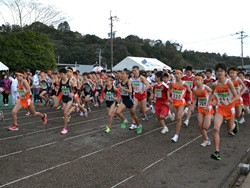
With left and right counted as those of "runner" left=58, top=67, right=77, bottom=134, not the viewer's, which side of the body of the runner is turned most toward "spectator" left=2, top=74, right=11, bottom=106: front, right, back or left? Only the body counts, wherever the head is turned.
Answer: right

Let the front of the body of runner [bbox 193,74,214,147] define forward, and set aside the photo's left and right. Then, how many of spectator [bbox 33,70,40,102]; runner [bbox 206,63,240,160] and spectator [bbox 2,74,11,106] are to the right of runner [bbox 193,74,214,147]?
2

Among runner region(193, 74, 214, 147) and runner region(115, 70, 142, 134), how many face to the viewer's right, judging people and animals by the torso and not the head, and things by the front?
0

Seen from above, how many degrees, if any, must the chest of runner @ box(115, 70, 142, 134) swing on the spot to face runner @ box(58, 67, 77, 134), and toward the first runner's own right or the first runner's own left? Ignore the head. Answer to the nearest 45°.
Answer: approximately 45° to the first runner's own right

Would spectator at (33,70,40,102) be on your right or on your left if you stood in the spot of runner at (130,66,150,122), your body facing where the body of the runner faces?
on your right

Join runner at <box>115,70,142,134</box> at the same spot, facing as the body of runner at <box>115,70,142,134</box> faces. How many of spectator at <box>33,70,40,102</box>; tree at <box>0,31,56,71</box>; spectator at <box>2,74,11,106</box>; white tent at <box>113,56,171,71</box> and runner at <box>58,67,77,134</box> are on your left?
0

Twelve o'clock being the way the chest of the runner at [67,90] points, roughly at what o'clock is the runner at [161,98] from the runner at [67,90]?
the runner at [161,98] is roughly at 8 o'clock from the runner at [67,90].

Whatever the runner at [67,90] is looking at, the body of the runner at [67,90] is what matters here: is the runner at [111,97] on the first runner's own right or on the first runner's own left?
on the first runner's own left

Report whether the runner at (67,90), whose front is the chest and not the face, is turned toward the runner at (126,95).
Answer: no

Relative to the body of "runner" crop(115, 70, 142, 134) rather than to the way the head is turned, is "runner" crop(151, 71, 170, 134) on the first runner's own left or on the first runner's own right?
on the first runner's own left

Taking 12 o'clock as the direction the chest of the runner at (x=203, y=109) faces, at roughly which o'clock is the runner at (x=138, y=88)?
the runner at (x=138, y=88) is roughly at 3 o'clock from the runner at (x=203, y=109).

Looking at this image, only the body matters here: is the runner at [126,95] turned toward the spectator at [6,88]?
no

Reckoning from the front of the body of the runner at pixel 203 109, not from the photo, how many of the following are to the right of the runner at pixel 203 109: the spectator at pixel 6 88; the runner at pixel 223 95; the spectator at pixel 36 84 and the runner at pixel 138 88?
3

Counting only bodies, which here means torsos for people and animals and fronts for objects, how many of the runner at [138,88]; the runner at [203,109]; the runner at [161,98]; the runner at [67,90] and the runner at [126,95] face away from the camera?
0

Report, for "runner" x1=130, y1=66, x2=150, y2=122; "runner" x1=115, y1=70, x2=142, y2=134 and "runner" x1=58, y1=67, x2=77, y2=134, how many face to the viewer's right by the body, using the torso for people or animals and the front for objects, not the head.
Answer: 0

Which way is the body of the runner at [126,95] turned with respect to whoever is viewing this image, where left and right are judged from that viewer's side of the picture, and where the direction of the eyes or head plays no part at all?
facing the viewer and to the left of the viewer

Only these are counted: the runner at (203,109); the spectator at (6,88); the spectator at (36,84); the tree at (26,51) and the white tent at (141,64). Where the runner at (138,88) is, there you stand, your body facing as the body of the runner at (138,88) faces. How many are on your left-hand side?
1

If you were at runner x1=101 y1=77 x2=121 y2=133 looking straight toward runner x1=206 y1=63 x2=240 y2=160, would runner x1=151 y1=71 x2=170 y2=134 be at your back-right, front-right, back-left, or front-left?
front-left

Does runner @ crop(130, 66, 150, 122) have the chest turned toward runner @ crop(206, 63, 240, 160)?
no

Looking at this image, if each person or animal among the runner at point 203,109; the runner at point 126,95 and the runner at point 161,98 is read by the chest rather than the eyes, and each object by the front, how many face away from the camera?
0

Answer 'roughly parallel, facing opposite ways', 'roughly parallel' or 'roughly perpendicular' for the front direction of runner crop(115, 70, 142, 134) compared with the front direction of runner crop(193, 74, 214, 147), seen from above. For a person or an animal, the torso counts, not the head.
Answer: roughly parallel

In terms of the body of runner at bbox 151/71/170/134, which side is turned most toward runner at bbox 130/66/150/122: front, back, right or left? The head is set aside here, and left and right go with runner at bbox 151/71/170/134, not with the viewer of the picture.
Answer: right

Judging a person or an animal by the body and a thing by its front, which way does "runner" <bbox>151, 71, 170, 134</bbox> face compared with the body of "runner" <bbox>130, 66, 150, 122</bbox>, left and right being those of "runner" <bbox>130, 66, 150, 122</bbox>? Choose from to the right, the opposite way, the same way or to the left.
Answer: the same way

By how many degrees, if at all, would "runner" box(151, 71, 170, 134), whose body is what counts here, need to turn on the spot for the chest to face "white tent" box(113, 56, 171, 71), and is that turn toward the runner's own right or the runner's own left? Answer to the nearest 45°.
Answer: approximately 135° to the runner's own right
